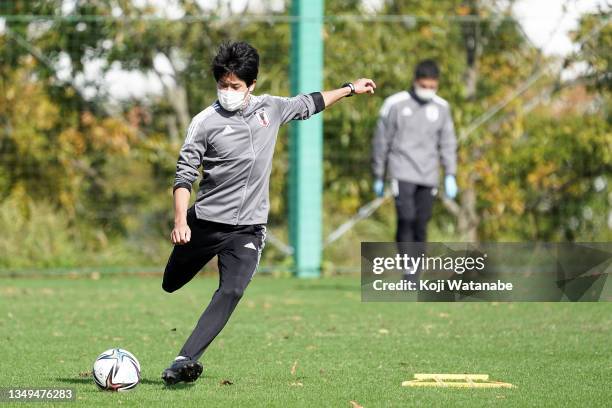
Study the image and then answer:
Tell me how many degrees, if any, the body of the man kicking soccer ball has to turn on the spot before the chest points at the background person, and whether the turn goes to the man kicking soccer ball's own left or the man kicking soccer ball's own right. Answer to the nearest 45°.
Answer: approximately 180°

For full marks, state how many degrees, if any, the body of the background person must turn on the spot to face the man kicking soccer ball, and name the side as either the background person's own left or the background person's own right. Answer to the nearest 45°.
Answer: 0° — they already face them

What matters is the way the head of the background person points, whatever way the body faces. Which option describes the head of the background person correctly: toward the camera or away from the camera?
toward the camera

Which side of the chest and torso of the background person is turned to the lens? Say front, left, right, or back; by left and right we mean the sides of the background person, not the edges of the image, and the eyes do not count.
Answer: front

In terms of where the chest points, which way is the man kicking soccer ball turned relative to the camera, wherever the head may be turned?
toward the camera

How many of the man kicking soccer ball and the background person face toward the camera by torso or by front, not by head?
2

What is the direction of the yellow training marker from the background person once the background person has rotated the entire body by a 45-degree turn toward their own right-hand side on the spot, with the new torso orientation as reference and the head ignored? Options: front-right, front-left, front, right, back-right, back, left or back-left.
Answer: front-left

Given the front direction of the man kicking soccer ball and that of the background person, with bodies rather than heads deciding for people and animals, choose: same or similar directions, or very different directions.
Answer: same or similar directions

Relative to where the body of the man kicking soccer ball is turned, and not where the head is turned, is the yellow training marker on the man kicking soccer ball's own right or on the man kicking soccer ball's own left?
on the man kicking soccer ball's own left

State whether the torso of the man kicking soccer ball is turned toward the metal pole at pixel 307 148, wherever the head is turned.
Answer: no
